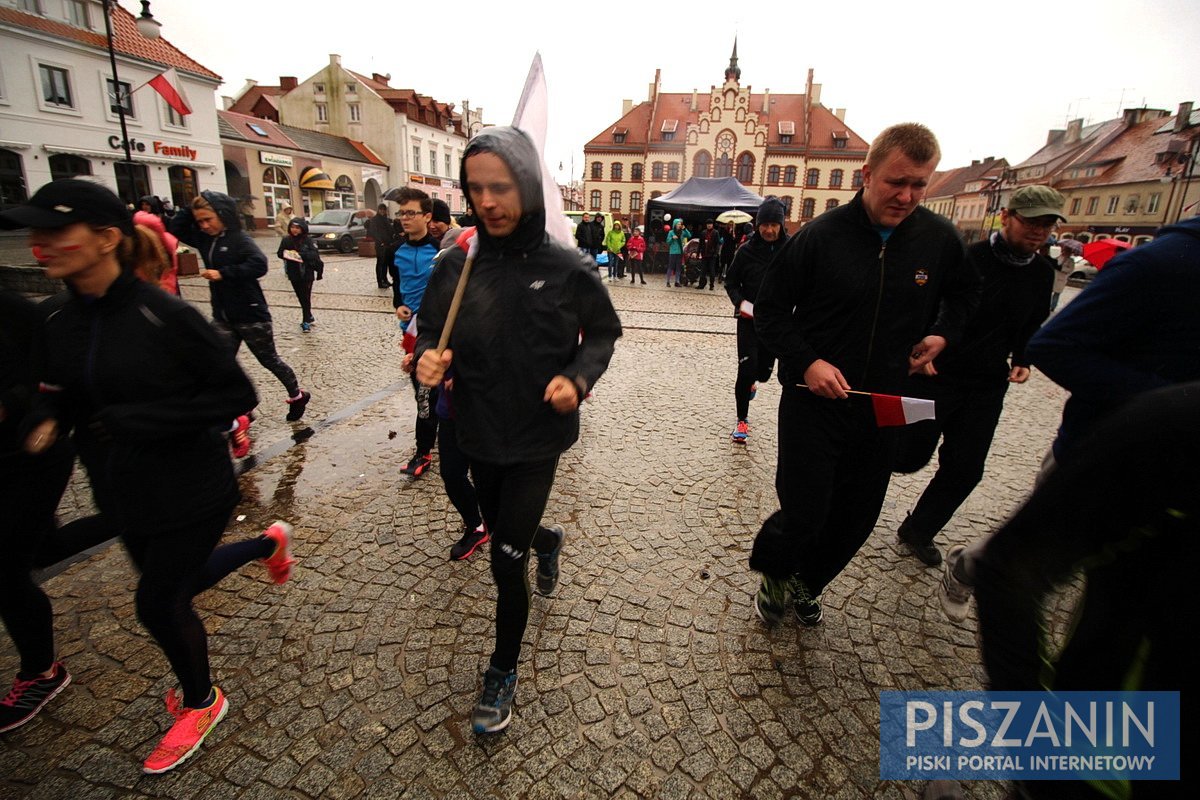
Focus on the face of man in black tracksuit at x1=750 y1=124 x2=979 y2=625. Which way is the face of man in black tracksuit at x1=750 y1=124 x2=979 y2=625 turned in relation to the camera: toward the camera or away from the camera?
toward the camera

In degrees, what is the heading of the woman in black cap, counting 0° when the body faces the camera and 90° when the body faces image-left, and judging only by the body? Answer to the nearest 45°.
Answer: approximately 45°

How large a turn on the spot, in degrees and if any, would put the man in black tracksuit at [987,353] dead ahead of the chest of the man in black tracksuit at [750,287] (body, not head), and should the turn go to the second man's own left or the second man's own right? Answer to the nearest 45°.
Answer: approximately 45° to the second man's own left

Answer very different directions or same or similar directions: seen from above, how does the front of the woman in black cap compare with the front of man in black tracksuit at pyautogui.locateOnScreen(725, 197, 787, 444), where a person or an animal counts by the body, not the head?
same or similar directions

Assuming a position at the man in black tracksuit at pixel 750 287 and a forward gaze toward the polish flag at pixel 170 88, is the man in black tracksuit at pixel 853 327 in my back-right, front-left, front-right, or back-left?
back-left

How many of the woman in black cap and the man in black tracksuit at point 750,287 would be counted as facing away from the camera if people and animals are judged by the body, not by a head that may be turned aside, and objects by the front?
0

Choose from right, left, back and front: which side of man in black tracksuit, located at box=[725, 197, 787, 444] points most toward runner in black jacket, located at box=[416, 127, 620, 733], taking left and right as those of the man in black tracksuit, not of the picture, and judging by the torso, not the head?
front

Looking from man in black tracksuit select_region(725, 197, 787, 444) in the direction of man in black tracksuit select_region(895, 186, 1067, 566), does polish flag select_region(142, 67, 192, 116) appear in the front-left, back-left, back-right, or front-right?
back-right

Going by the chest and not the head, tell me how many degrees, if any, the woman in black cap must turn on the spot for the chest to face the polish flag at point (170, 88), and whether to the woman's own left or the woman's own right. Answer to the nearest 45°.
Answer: approximately 135° to the woman's own right

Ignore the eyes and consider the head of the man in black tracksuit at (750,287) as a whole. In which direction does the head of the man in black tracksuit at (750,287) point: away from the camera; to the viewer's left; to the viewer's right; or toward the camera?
toward the camera

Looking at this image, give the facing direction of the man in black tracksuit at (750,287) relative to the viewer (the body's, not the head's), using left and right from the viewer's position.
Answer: facing the viewer

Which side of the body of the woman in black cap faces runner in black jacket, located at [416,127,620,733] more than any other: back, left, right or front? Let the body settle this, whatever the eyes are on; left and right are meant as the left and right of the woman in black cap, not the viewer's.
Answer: back

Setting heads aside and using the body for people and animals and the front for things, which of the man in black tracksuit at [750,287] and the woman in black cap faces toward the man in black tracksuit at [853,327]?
the man in black tracksuit at [750,287]

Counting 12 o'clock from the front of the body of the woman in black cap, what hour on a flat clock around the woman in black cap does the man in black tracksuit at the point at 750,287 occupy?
The man in black tracksuit is roughly at 7 o'clock from the woman in black cap.

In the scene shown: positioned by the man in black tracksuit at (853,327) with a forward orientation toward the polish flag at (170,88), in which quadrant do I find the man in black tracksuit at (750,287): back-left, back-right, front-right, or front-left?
front-right

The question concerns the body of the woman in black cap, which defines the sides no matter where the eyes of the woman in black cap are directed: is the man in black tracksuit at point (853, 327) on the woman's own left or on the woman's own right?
on the woman's own left
